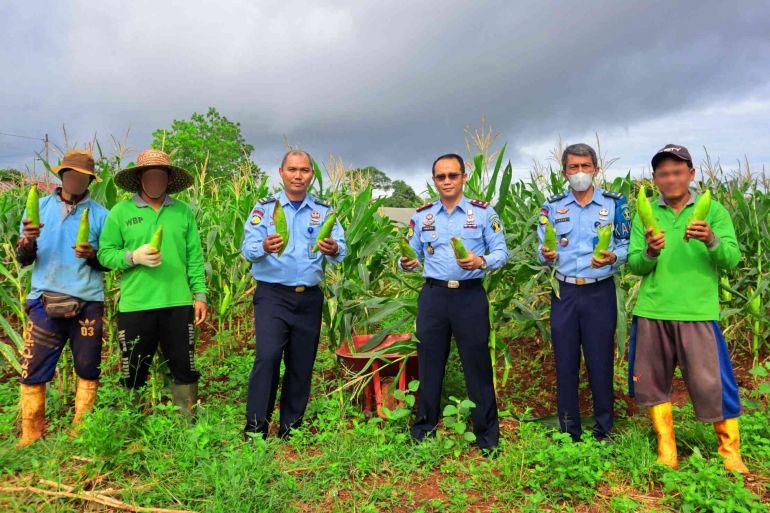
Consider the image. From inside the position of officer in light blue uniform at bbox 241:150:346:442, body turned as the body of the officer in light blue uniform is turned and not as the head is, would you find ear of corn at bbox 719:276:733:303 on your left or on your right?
on your left

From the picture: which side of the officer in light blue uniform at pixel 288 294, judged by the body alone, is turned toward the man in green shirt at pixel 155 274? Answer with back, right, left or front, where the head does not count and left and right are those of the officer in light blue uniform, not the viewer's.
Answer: right

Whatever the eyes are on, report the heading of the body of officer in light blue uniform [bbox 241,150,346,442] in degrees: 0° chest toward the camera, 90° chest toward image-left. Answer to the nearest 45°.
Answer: approximately 0°

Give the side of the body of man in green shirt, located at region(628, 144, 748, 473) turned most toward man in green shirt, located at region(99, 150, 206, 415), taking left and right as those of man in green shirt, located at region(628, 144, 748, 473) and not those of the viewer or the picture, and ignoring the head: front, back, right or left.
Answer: right

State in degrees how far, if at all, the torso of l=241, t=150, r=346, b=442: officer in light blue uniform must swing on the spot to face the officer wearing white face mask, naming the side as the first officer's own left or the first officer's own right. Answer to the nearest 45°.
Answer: approximately 90° to the first officer's own left
